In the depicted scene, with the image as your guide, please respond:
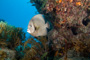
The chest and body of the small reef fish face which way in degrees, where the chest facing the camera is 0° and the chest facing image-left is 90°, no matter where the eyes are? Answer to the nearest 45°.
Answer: approximately 90°
